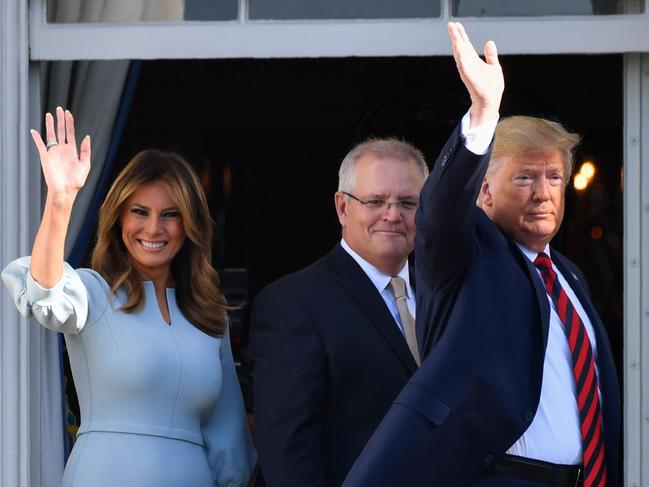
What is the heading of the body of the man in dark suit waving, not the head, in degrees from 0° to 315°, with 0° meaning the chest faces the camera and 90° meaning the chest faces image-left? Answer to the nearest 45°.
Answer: approximately 315°

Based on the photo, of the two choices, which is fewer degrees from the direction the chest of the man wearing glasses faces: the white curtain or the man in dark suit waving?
the man in dark suit waving

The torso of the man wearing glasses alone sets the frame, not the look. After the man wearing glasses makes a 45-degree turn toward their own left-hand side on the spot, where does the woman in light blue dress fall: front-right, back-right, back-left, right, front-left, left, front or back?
back

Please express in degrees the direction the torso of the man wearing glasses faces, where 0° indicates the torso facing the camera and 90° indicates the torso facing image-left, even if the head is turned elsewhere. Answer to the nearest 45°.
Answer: approximately 315°

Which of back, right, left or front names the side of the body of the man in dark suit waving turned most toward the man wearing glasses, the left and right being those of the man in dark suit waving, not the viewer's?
back

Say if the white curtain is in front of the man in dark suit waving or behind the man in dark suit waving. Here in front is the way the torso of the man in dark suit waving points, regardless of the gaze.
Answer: behind

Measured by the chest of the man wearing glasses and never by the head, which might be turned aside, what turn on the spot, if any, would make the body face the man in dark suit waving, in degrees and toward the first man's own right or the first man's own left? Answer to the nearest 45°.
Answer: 0° — they already face them

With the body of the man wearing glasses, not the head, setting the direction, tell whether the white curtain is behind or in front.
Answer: behind
